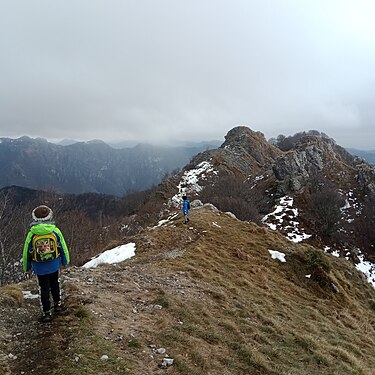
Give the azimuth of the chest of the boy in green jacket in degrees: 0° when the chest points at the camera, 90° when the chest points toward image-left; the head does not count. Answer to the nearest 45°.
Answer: approximately 180°
